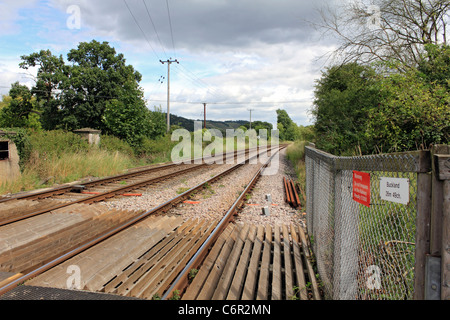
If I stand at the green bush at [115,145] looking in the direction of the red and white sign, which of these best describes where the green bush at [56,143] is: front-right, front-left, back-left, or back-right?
front-right

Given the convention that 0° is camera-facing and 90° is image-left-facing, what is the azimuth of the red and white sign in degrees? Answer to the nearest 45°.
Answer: approximately 45°

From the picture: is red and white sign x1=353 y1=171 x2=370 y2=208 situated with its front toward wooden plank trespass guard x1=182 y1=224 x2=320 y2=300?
no

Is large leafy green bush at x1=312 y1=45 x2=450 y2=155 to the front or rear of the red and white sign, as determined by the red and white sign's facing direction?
to the rear

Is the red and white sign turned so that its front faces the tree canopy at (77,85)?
no

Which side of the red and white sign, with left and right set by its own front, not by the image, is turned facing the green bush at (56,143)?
right

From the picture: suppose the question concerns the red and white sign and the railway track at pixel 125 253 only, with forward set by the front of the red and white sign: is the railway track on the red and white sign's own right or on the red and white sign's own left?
on the red and white sign's own right
